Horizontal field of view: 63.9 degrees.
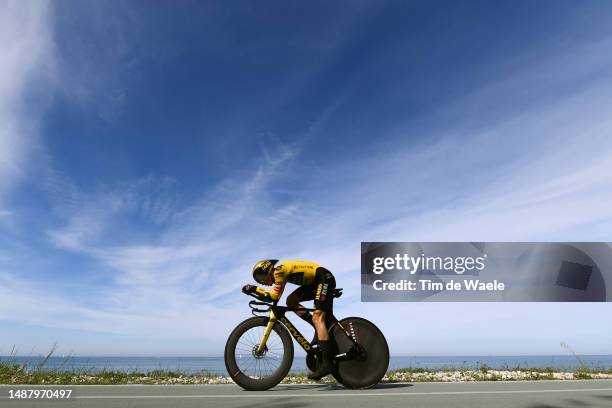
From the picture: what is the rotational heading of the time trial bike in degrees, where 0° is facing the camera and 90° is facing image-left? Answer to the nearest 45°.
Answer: approximately 90°

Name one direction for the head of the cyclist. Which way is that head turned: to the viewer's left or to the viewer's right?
to the viewer's left

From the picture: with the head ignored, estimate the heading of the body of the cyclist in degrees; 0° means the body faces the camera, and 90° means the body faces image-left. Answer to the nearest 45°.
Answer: approximately 90°
